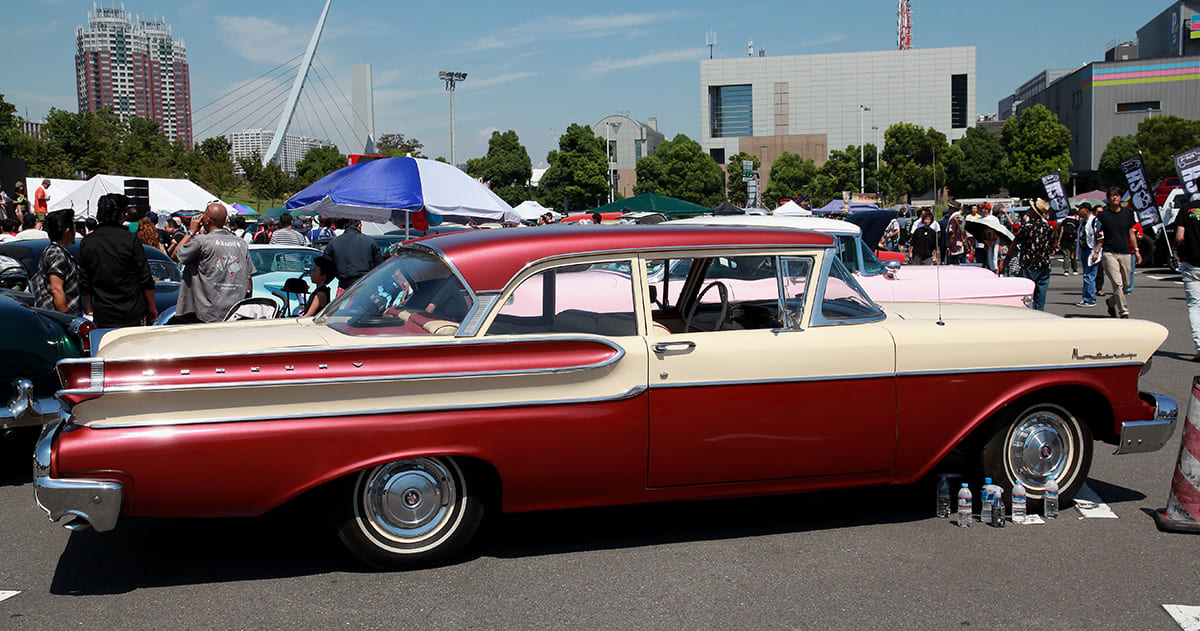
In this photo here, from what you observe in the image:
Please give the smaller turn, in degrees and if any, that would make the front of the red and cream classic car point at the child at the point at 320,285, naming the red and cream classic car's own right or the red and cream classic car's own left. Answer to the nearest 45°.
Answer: approximately 135° to the red and cream classic car's own left

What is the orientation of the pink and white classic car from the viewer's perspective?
to the viewer's right

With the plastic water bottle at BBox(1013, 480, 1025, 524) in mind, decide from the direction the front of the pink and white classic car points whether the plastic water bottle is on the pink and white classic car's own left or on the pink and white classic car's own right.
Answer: on the pink and white classic car's own right

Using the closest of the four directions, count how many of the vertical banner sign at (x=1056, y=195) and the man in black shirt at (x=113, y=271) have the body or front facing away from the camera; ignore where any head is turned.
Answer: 1

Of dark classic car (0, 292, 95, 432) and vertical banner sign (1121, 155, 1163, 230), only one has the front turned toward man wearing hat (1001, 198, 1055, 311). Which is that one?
the vertical banner sign

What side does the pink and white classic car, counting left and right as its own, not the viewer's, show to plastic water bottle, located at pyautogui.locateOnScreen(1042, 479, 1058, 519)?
right

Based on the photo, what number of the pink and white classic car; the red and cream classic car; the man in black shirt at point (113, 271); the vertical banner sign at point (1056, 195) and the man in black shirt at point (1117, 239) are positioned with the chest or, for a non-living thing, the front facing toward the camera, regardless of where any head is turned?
2

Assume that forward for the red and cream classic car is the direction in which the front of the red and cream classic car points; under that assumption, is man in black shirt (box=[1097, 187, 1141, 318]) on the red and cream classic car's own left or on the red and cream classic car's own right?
on the red and cream classic car's own left

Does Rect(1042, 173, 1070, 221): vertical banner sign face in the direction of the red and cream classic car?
yes

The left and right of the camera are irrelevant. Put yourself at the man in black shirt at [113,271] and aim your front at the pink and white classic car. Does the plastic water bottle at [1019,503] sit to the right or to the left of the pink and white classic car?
right

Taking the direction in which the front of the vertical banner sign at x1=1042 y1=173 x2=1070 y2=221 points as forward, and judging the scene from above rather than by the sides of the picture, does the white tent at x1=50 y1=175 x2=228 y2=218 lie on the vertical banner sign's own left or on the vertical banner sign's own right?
on the vertical banner sign's own right

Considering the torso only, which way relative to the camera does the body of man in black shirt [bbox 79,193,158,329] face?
away from the camera

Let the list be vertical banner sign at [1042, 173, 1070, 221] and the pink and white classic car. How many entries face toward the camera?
1

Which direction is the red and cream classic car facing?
to the viewer's right

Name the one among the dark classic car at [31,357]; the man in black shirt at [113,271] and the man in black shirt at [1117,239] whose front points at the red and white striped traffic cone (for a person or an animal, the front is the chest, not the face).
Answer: the man in black shirt at [1117,239]
